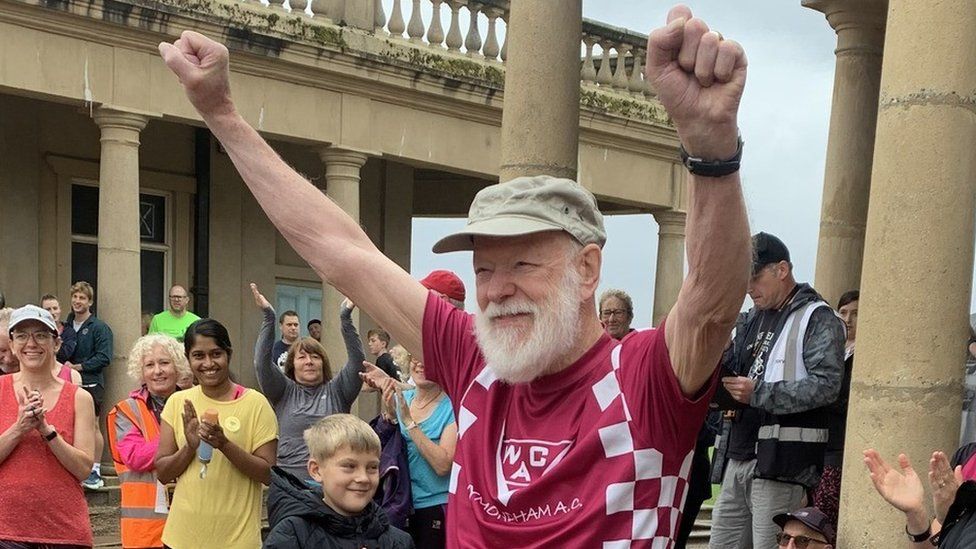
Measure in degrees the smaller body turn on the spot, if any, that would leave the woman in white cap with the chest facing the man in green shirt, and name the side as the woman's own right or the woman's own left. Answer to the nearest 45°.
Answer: approximately 180°

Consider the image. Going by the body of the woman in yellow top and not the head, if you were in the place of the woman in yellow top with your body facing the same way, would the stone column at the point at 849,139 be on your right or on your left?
on your left

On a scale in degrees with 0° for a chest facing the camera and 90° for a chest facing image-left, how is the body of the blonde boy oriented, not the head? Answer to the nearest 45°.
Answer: approximately 315°

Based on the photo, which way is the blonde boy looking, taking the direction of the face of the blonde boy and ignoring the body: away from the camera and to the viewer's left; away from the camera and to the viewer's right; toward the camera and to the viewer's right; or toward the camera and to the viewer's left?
toward the camera and to the viewer's right

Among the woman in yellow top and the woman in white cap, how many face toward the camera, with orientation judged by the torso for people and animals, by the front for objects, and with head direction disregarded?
2

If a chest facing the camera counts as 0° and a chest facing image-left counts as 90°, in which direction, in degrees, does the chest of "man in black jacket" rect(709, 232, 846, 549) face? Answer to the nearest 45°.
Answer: approximately 45°
